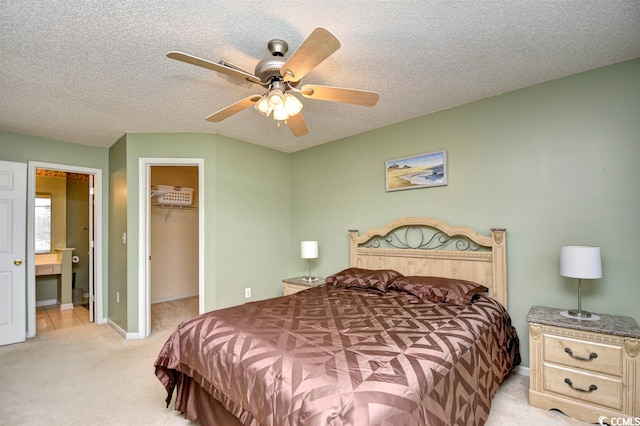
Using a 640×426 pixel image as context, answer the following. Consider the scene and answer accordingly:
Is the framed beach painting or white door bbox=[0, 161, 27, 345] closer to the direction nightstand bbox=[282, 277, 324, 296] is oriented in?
the white door

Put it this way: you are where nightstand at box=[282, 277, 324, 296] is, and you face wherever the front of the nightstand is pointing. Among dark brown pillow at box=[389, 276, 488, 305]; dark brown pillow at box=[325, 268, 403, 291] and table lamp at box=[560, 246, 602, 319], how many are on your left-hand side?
3

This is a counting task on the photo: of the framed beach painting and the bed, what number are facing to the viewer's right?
0

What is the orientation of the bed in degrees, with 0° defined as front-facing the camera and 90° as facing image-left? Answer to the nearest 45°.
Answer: approximately 45°

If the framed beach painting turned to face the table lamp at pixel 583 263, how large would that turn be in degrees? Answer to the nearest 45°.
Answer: approximately 90° to its left

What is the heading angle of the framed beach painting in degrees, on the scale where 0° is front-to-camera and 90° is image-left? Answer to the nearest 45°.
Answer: approximately 45°

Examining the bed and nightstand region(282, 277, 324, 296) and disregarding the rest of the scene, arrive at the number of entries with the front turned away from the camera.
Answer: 0

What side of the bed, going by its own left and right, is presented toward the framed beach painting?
back

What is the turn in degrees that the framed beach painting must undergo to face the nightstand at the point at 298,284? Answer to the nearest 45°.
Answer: approximately 45° to its right

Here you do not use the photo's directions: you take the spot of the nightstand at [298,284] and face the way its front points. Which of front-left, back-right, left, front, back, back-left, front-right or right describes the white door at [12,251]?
front-right

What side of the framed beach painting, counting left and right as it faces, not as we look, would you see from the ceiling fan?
front

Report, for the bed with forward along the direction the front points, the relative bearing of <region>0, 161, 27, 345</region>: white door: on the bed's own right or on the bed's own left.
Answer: on the bed's own right
